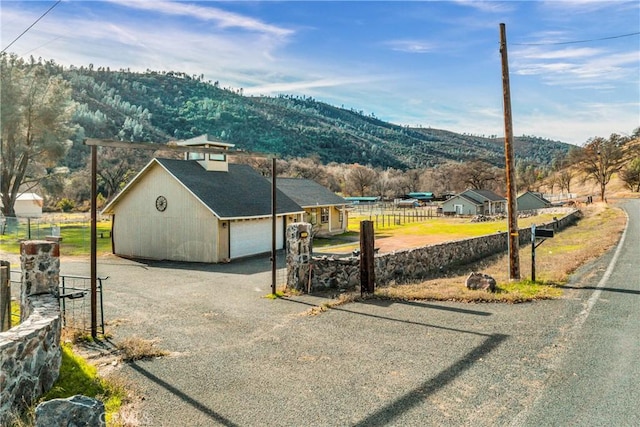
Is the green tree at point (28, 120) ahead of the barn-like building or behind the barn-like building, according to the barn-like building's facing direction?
behind

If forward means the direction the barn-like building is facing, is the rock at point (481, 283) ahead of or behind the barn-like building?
ahead

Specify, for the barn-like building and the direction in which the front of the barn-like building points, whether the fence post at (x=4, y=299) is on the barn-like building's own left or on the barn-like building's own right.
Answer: on the barn-like building's own right

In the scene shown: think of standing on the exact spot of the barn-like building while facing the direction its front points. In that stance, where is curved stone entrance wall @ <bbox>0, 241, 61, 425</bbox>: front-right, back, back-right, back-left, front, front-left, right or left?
front-right

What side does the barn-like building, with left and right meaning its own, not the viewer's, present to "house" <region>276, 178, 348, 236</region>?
left

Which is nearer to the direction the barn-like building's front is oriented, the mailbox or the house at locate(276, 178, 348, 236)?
the mailbox

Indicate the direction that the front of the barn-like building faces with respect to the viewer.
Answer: facing the viewer and to the right of the viewer

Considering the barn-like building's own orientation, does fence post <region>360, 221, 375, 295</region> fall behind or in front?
in front
